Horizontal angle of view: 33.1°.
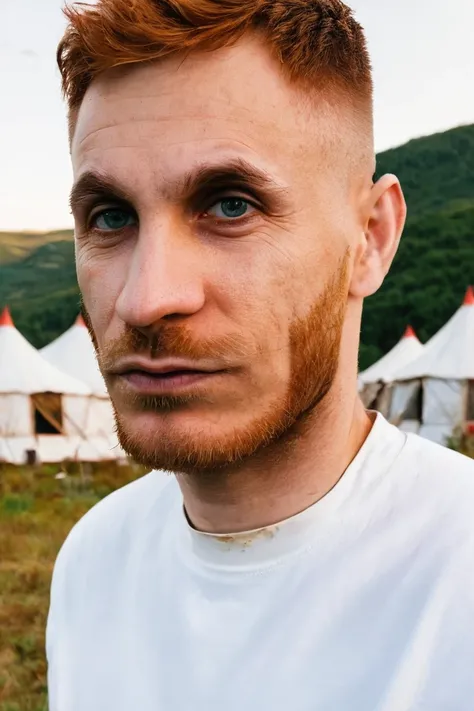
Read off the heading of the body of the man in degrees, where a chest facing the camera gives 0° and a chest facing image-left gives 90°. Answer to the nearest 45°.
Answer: approximately 45°

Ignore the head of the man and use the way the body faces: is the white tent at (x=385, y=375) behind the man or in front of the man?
behind

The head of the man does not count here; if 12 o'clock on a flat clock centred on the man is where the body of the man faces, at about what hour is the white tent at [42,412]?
The white tent is roughly at 4 o'clock from the man.
